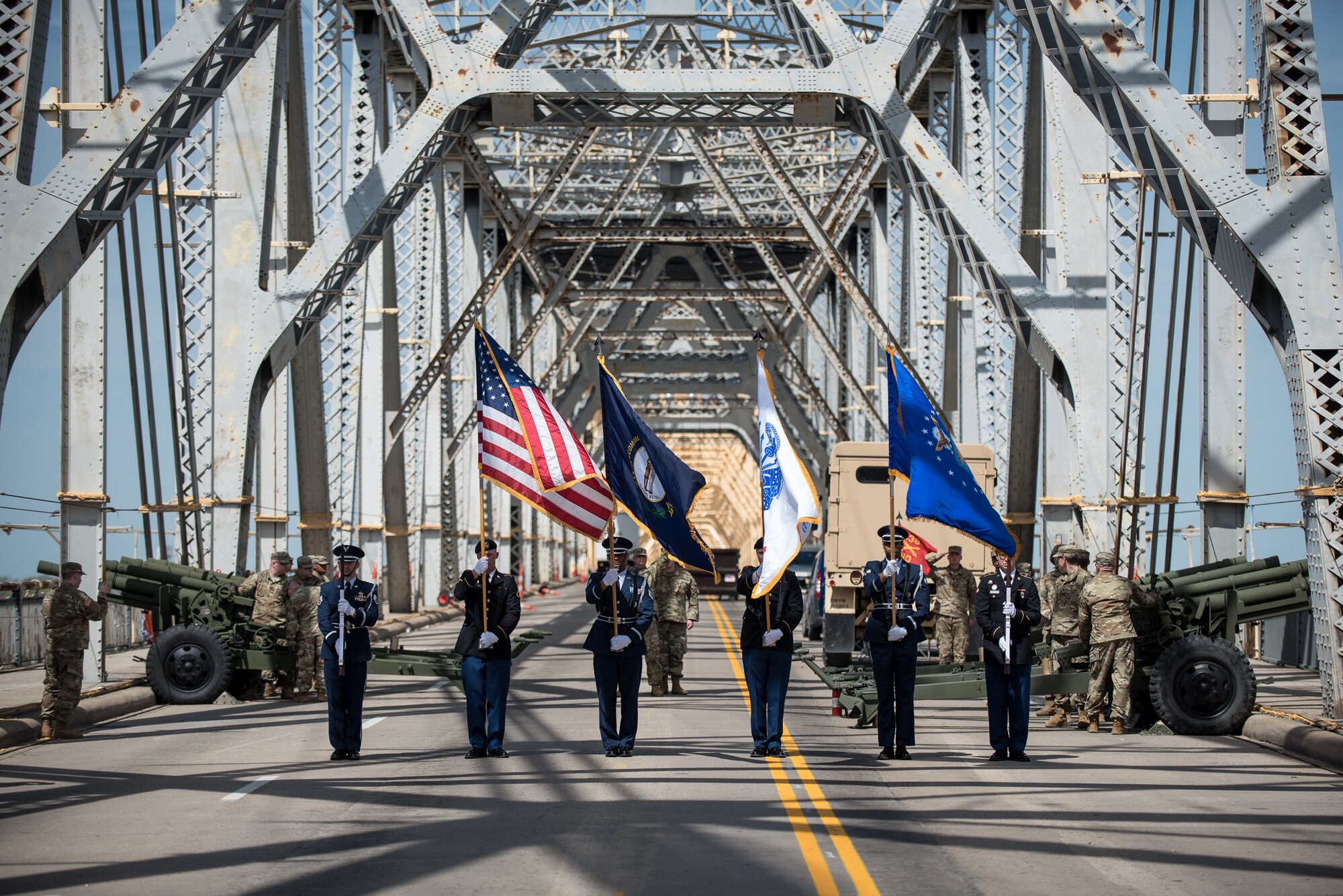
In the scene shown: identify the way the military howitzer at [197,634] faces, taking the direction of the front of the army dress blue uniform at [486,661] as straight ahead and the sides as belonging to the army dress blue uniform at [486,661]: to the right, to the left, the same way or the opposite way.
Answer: to the right

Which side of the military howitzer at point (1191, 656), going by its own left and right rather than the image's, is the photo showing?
right

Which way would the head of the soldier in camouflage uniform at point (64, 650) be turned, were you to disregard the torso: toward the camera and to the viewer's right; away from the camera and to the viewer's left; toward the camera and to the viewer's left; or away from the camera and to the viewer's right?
away from the camera and to the viewer's right

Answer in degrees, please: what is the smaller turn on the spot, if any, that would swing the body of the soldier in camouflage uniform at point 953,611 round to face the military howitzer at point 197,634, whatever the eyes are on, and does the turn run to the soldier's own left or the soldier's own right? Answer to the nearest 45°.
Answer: approximately 90° to the soldier's own right

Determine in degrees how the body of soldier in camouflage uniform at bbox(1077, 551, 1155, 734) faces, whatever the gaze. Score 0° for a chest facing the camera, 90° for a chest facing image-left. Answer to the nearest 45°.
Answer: approximately 180°
